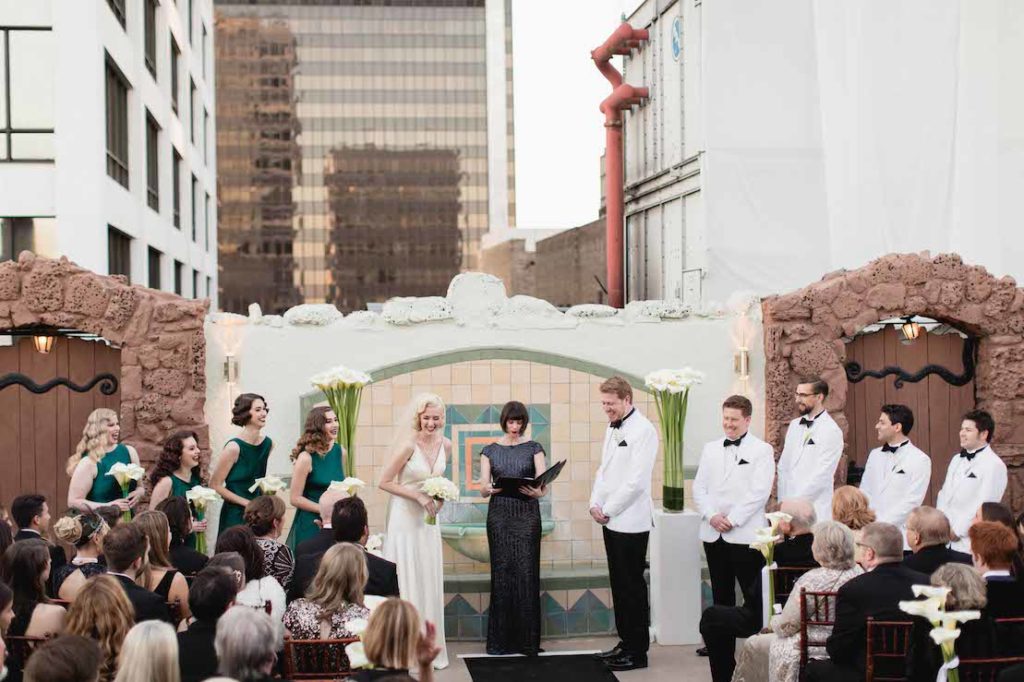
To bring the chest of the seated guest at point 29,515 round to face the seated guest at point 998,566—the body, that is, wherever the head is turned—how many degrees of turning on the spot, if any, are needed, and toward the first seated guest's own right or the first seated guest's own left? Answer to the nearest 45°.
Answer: approximately 90° to the first seated guest's own right

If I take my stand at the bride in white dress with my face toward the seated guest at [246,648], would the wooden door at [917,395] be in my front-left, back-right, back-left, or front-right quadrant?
back-left

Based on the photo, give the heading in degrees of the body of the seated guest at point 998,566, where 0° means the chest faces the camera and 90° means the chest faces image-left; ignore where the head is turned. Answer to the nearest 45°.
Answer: approximately 135°

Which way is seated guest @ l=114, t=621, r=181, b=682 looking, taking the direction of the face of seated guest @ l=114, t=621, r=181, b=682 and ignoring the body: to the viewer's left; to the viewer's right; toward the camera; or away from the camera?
away from the camera

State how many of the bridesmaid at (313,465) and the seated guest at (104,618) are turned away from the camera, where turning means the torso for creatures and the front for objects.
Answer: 1

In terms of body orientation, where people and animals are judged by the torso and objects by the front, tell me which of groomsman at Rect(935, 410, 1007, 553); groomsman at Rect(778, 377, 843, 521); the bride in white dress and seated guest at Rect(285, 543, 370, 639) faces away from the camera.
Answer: the seated guest

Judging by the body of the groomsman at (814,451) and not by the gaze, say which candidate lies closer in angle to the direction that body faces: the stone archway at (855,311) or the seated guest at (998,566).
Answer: the seated guest

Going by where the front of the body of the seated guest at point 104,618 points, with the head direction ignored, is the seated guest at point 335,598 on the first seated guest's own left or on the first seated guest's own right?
on the first seated guest's own right

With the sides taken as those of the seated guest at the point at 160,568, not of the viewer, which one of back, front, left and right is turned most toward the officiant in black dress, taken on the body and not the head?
front

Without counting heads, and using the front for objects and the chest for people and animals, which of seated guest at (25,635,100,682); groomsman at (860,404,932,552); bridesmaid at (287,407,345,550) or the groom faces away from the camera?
the seated guest

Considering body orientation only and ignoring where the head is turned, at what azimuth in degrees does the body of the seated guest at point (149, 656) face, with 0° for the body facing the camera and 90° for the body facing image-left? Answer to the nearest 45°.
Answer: approximately 180°

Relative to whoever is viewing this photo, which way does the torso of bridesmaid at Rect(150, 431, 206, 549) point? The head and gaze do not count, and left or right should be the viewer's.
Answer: facing the viewer and to the right of the viewer

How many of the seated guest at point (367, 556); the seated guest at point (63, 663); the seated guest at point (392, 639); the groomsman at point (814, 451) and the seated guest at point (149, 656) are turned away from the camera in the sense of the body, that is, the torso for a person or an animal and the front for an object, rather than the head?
4

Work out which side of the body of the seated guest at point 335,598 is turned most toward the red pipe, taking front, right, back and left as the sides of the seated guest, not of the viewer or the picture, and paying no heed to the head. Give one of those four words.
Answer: front
